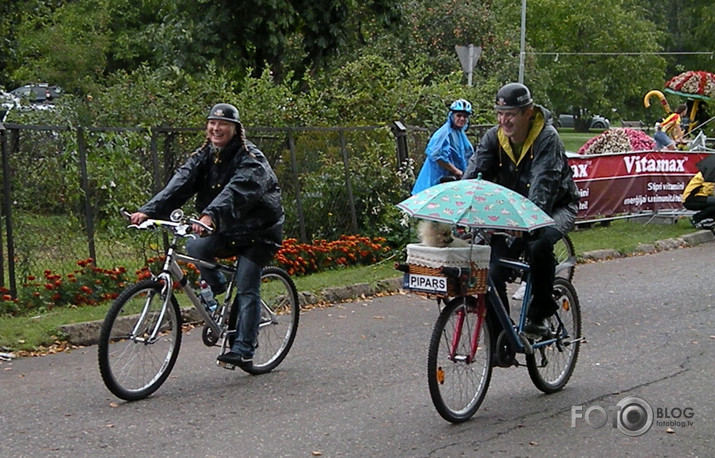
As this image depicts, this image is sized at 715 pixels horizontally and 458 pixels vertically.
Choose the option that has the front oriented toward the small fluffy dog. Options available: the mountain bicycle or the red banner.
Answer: the red banner

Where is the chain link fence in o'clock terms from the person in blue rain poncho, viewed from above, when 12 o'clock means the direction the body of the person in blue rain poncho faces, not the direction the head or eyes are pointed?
The chain link fence is roughly at 4 o'clock from the person in blue rain poncho.

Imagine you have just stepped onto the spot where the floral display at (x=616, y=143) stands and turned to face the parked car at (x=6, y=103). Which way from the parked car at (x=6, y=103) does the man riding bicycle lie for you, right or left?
left

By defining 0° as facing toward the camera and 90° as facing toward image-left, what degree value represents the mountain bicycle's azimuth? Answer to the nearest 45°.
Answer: approximately 45°

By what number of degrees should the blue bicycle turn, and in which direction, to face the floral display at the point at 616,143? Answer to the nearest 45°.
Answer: approximately 135° to its right

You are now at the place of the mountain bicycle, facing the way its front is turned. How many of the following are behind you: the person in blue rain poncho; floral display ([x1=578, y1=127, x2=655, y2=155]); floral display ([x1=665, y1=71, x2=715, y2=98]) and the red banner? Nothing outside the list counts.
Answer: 4

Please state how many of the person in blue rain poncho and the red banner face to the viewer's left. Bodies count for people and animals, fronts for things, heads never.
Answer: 0

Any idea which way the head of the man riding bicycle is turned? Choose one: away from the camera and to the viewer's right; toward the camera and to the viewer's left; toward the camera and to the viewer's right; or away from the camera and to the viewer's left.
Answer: toward the camera and to the viewer's left

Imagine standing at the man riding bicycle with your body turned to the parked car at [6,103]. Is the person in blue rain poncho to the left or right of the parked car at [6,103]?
right

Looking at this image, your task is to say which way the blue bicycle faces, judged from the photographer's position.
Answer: facing the viewer and to the left of the viewer
